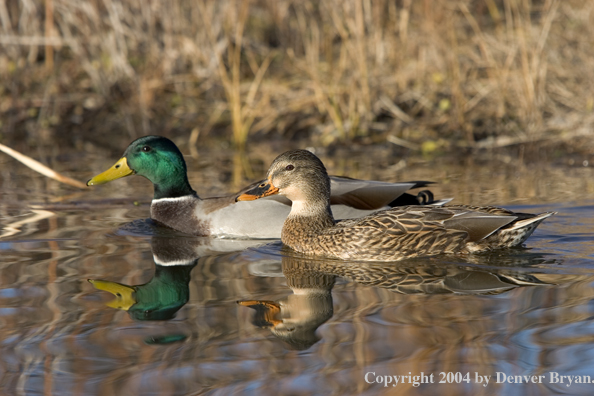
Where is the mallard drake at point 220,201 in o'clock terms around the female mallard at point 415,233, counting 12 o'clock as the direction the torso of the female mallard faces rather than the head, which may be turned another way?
The mallard drake is roughly at 1 o'clock from the female mallard.

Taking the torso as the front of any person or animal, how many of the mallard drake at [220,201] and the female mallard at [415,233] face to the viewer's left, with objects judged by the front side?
2

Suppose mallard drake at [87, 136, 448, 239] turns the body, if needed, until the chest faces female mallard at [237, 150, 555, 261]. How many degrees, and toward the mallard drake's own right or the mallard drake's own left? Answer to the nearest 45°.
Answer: approximately 135° to the mallard drake's own left

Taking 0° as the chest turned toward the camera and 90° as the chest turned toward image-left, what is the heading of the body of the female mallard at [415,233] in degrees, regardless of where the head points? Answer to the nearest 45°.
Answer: approximately 90°

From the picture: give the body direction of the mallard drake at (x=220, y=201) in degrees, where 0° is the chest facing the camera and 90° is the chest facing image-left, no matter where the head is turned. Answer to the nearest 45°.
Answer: approximately 90°
